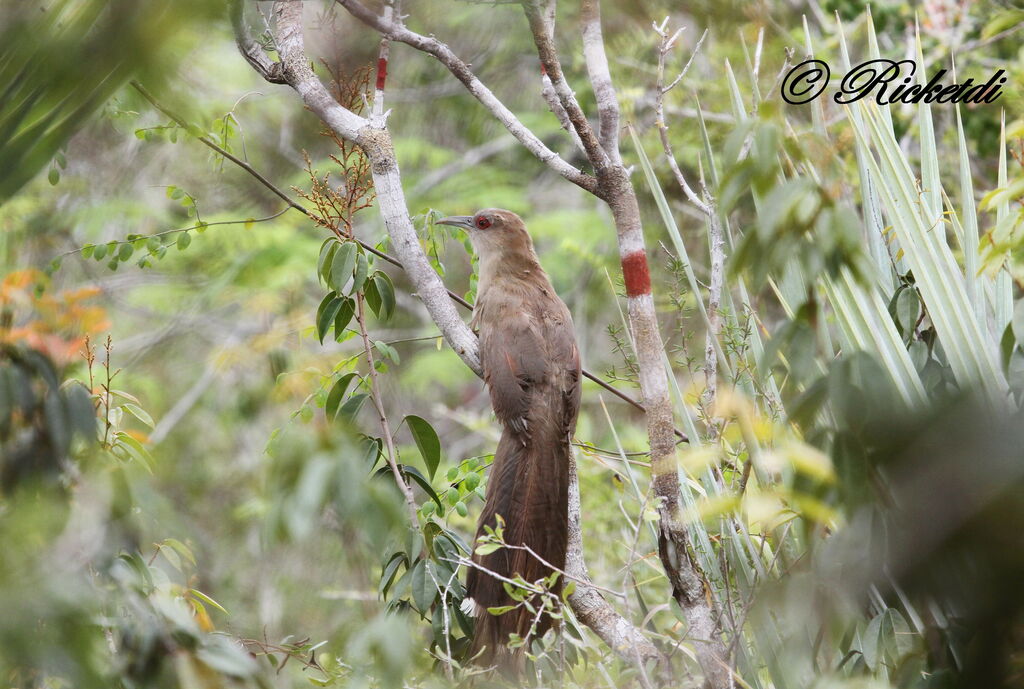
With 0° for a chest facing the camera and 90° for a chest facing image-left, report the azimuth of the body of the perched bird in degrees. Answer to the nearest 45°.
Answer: approximately 135°
